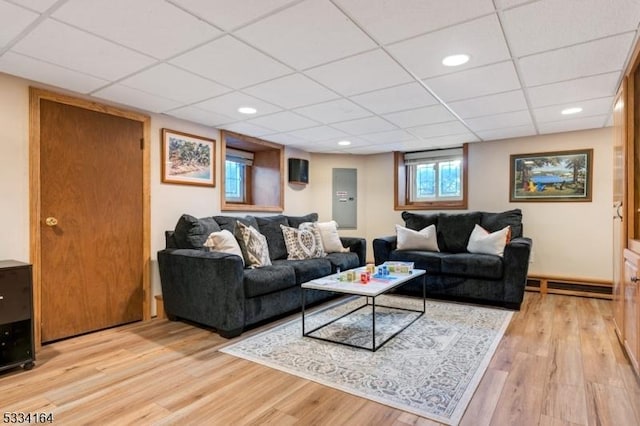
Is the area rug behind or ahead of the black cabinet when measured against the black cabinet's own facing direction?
ahead

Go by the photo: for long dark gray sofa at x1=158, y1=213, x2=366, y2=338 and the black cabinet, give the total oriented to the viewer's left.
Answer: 0

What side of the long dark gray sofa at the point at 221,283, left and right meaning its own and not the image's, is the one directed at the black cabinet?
right

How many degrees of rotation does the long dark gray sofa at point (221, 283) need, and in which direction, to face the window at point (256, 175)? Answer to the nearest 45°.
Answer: approximately 135° to its left

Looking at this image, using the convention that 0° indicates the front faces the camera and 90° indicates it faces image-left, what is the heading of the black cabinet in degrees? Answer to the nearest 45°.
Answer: approximately 315°

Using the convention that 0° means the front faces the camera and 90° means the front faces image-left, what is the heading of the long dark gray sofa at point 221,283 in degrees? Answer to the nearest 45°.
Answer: approximately 315°

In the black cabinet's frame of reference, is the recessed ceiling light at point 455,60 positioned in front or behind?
in front

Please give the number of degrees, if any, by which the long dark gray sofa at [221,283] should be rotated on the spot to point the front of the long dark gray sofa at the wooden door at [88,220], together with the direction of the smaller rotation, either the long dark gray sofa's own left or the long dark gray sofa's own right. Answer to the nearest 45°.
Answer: approximately 135° to the long dark gray sofa's own right

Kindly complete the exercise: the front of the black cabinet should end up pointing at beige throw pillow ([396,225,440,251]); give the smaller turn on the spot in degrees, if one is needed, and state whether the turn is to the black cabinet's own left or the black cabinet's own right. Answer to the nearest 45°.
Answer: approximately 45° to the black cabinet's own left
